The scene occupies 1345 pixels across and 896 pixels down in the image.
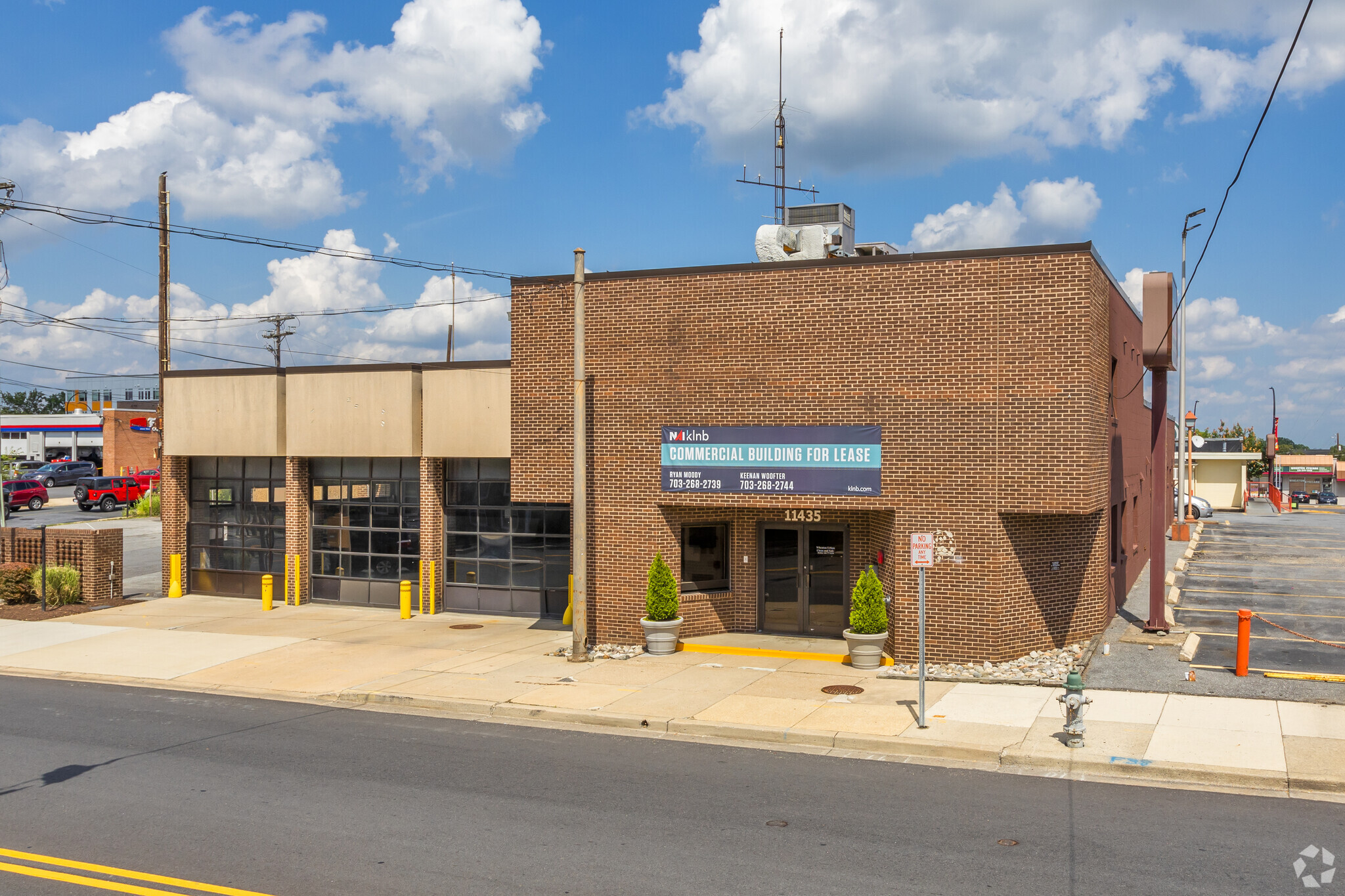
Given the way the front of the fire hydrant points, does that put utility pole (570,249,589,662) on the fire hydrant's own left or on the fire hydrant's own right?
on the fire hydrant's own right

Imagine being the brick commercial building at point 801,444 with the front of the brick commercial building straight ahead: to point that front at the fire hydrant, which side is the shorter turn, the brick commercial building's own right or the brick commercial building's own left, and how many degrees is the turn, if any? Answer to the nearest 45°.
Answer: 0° — it already faces it

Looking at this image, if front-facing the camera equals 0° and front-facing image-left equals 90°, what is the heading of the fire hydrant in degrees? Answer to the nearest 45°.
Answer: approximately 0°

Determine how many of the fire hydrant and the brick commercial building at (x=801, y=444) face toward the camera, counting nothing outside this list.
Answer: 2

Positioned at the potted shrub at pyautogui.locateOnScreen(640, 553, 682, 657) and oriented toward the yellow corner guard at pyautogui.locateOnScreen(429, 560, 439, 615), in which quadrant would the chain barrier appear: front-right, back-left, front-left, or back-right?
back-right

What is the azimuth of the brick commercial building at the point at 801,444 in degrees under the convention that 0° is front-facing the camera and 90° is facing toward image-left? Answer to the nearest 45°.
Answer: approximately 0°
